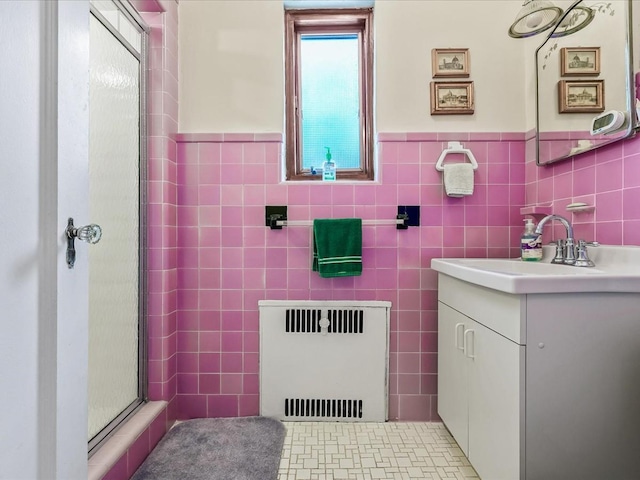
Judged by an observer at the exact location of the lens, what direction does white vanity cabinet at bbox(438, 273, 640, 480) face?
facing to the left of the viewer

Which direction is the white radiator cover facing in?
toward the camera

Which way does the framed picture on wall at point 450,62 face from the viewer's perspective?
toward the camera

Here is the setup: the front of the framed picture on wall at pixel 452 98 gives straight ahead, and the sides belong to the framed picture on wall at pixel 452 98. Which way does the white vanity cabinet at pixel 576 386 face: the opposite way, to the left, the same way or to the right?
to the right

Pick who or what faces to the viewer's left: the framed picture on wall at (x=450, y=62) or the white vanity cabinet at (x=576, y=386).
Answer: the white vanity cabinet

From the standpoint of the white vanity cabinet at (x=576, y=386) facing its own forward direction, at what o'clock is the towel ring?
The towel ring is roughly at 2 o'clock from the white vanity cabinet.

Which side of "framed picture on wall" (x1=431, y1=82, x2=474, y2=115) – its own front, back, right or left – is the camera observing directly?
front

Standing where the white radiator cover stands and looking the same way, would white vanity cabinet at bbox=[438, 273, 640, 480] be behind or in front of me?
in front

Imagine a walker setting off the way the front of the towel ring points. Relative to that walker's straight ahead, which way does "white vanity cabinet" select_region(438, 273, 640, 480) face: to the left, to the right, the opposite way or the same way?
to the right
